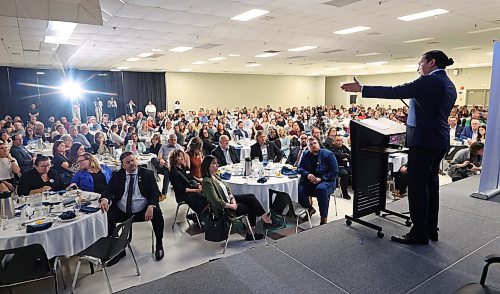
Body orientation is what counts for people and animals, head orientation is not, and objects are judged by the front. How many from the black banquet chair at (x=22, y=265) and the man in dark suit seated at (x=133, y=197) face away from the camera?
1

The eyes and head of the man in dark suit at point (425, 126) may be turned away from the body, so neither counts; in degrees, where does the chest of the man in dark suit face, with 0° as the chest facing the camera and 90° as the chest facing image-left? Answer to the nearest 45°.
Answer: approximately 90°

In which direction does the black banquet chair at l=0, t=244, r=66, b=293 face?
away from the camera

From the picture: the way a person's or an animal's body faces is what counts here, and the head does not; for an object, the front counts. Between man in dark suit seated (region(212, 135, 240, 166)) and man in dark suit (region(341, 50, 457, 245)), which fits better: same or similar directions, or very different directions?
very different directions

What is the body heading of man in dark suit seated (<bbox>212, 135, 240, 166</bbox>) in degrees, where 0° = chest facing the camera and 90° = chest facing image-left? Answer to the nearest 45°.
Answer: approximately 315°

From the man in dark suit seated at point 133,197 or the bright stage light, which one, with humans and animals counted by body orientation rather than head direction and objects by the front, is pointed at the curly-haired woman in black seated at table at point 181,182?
the bright stage light

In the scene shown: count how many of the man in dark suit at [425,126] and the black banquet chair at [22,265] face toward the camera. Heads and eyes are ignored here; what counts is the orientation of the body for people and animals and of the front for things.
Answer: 0

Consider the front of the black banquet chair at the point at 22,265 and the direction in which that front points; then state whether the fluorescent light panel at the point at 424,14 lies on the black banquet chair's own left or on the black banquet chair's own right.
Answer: on the black banquet chair's own right

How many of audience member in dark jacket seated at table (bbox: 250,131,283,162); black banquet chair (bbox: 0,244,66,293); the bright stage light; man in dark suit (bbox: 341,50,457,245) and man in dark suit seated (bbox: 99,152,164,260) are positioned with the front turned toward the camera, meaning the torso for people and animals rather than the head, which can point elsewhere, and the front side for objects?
3

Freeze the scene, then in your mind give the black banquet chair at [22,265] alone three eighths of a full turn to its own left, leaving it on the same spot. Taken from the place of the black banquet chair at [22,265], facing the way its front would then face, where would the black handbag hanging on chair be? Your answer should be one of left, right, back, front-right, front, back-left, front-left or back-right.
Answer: back-left

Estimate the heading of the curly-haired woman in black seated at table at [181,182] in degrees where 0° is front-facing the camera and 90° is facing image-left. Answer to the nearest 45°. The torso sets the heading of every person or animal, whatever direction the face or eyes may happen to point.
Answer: approximately 315°

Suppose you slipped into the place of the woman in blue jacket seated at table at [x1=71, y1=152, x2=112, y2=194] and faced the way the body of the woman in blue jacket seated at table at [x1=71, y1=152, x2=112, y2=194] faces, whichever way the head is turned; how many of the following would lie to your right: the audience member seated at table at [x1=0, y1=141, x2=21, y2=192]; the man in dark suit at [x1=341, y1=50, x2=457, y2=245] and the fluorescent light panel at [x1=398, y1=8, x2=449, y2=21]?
1

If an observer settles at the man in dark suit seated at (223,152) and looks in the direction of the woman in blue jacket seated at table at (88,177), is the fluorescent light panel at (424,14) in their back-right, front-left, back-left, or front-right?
back-left
